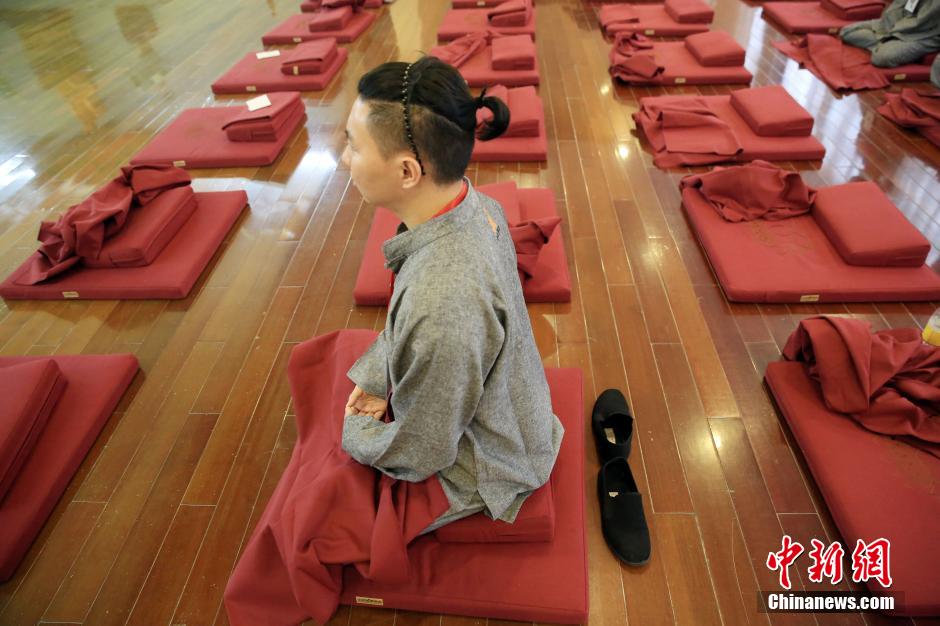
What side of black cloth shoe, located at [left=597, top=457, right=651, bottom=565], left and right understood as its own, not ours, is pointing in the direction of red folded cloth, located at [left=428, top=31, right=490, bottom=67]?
back

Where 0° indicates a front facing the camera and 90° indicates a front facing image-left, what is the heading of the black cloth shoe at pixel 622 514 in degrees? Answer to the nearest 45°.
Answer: approximately 0°

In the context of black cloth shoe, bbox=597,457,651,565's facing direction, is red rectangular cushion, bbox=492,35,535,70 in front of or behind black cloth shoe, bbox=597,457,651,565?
behind

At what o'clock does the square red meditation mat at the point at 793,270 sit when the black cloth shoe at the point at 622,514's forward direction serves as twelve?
The square red meditation mat is roughly at 7 o'clock from the black cloth shoe.

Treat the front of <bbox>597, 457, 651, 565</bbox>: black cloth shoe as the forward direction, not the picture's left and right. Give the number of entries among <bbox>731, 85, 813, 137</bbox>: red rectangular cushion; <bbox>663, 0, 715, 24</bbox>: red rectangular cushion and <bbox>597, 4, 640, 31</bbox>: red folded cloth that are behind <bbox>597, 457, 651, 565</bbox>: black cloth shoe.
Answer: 3

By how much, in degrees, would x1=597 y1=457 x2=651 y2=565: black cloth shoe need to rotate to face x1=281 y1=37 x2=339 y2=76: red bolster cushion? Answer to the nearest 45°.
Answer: approximately 135° to its right

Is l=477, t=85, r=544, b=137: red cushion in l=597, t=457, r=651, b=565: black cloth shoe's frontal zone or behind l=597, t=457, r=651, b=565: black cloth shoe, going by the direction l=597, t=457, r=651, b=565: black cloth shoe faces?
behind

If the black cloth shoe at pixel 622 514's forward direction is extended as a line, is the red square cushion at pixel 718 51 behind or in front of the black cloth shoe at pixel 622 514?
behind

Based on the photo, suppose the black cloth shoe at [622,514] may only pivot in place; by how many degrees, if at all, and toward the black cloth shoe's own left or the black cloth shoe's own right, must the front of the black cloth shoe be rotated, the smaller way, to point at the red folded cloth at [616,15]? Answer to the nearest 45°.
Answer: approximately 180°

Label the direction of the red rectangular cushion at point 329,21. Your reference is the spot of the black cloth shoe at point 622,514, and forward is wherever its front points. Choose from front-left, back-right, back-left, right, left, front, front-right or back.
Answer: back-right

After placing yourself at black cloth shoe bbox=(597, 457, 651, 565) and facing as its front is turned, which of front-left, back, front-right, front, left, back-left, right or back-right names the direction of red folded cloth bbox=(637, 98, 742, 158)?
back

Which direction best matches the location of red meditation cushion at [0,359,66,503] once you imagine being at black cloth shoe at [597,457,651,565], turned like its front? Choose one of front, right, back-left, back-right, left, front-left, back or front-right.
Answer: right

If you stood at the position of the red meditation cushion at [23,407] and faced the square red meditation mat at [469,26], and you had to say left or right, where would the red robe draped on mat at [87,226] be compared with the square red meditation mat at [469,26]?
left

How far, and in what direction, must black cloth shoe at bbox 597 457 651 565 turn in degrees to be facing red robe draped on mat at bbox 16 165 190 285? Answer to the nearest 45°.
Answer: approximately 90° to its right

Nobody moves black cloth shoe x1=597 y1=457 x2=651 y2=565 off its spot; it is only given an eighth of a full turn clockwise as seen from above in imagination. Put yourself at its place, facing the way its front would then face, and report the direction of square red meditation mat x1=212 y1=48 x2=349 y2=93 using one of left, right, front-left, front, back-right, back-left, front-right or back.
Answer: right

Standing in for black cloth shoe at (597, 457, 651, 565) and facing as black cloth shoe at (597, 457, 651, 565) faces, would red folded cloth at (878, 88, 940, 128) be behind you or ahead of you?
behind

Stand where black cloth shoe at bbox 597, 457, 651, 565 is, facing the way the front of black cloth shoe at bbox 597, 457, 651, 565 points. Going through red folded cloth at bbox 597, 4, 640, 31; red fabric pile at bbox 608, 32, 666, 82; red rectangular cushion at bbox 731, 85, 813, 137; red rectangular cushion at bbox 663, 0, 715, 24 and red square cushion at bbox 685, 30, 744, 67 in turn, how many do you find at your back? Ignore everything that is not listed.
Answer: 5

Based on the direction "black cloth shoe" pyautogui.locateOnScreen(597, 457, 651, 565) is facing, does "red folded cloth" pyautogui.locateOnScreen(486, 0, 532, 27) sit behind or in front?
behind

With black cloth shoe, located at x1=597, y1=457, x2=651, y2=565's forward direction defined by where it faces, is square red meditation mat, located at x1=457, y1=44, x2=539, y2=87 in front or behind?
behind
